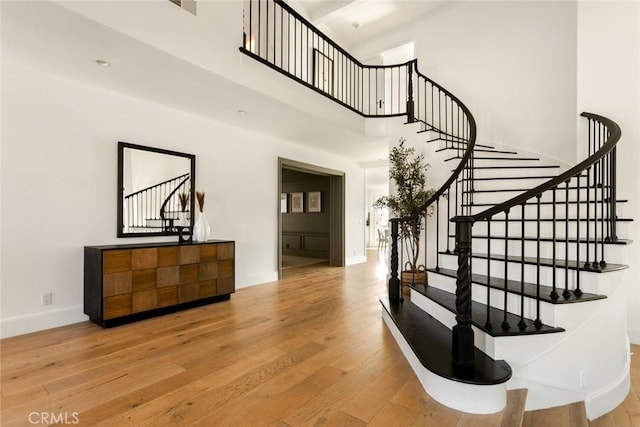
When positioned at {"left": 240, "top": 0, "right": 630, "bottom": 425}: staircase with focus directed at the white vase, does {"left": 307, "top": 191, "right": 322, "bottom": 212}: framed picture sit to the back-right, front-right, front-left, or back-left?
front-right

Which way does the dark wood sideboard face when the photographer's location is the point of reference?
facing the viewer and to the right of the viewer

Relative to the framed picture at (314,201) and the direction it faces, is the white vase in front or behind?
in front

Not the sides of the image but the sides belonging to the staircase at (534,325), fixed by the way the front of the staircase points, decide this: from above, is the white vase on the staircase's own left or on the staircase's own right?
on the staircase's own right

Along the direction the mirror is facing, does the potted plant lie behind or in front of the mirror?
in front

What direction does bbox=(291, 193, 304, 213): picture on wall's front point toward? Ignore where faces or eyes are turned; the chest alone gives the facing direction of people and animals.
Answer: toward the camera

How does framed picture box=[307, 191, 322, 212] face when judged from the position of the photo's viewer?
facing the viewer

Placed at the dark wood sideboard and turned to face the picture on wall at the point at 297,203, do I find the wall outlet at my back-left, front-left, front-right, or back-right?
back-left

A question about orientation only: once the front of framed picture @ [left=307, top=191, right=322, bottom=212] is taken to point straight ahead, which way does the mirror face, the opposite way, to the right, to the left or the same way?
to the left

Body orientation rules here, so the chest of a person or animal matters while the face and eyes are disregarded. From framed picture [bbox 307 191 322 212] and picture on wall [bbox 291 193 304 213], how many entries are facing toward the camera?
2

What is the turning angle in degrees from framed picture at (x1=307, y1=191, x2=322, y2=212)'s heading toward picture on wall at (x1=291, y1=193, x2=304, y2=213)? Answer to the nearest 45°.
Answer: approximately 135° to its right

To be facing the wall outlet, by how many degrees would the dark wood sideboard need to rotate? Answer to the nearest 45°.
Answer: approximately 135° to its right

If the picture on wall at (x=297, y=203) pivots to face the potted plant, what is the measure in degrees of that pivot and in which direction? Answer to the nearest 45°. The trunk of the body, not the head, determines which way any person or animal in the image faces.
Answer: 0° — it already faces it

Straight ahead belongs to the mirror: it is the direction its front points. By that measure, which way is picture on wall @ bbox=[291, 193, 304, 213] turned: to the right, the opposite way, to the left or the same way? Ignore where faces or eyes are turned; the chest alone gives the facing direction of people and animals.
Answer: to the right

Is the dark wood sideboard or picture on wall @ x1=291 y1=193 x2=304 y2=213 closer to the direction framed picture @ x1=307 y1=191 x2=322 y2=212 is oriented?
the dark wood sideboard
